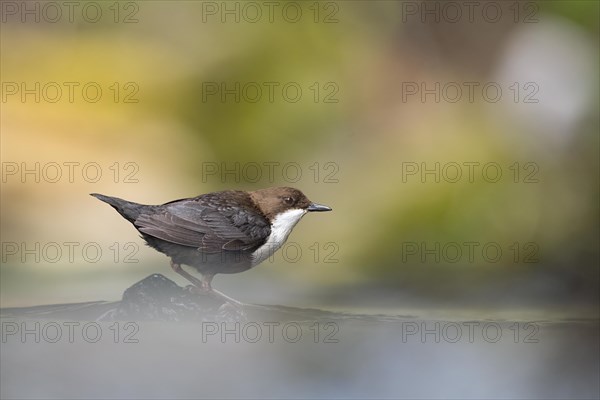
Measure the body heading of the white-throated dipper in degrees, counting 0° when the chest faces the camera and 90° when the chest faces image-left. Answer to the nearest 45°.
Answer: approximately 270°
